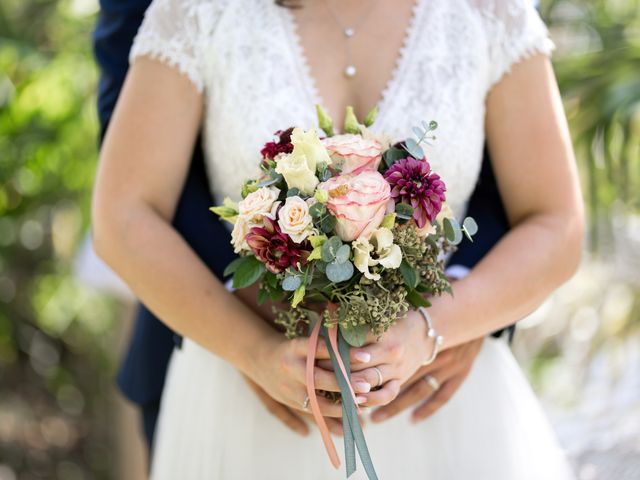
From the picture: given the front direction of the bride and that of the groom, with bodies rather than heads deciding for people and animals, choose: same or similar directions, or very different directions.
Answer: same or similar directions

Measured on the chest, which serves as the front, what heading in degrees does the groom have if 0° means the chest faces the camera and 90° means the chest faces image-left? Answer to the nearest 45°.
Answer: approximately 0°

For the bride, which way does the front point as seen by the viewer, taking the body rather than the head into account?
toward the camera
